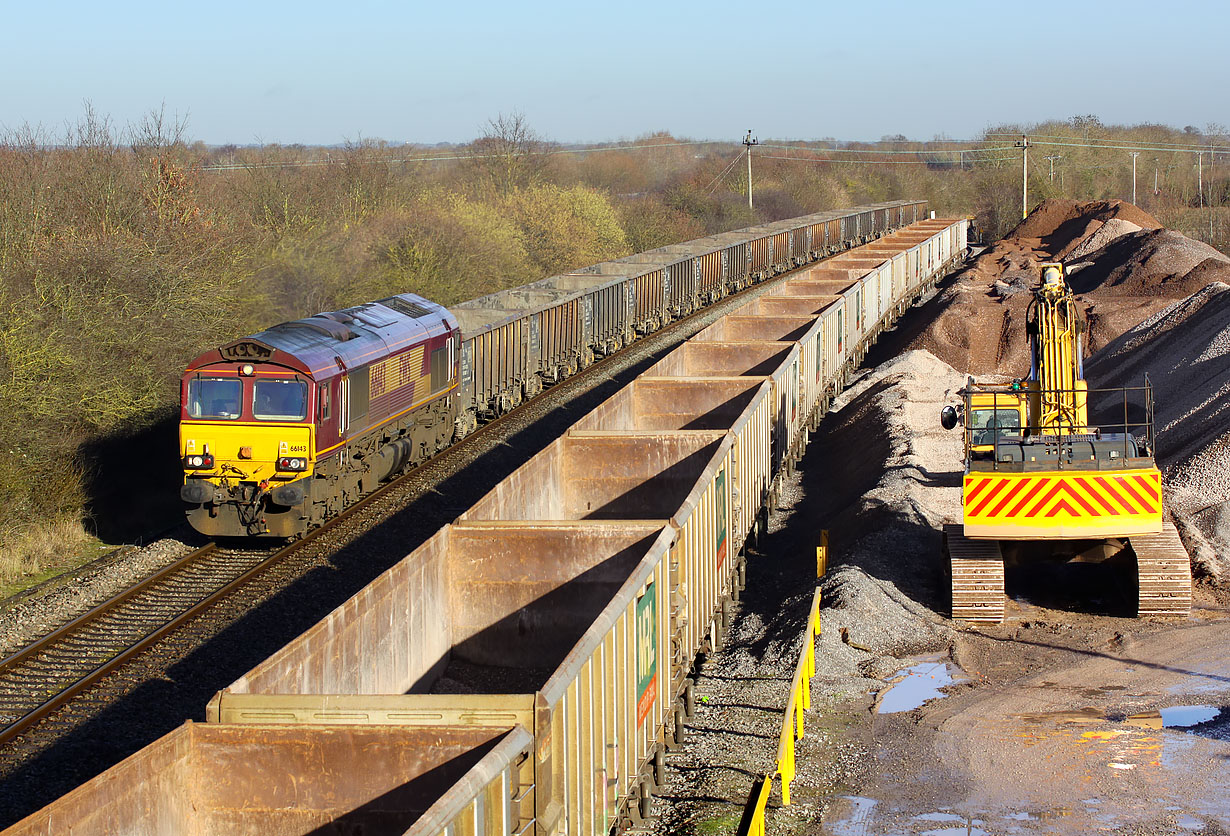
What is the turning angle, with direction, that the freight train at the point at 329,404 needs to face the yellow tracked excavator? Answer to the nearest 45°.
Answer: approximately 90° to its left

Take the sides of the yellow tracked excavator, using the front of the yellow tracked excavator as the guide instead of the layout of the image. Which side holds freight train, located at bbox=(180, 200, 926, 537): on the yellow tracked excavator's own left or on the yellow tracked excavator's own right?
on the yellow tracked excavator's own left

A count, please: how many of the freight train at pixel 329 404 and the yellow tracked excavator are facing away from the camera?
1

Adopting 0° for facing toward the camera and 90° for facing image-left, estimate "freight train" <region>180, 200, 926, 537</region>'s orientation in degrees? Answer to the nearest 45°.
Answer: approximately 45°

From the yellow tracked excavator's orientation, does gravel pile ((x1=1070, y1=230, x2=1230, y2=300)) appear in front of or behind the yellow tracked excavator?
in front

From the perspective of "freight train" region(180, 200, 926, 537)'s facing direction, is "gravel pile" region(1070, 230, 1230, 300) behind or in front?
behind

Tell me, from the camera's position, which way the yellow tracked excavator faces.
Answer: facing away from the viewer

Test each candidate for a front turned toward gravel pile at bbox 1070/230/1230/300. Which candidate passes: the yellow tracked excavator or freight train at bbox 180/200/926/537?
the yellow tracked excavator

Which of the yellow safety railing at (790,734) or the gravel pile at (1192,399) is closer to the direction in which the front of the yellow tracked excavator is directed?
the gravel pile

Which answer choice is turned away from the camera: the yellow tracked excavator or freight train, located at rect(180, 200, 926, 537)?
the yellow tracked excavator
